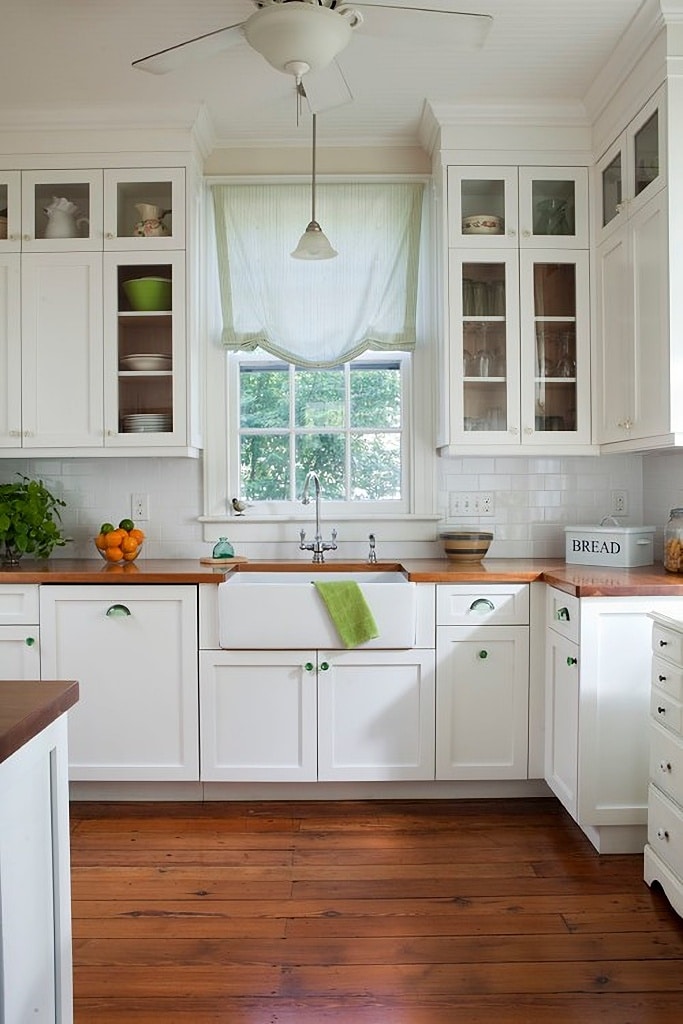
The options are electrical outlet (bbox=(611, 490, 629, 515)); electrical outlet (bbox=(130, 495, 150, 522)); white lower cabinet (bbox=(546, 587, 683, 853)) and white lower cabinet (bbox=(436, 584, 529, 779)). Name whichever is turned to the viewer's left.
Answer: white lower cabinet (bbox=(546, 587, 683, 853))

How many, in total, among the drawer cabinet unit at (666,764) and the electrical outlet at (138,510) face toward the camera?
1

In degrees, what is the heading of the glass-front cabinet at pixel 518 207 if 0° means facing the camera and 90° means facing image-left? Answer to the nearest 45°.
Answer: approximately 0°

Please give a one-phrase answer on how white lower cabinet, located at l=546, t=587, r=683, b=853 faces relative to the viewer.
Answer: facing to the left of the viewer

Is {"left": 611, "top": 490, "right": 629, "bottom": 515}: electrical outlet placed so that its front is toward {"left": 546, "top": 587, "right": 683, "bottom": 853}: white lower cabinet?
yes

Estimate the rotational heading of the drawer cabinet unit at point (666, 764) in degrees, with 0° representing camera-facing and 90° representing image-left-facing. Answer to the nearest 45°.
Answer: approximately 90°

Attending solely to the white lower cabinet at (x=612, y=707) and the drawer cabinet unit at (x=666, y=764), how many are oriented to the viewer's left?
2

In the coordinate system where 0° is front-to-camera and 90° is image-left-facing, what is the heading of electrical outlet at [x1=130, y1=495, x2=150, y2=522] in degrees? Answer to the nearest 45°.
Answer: approximately 0°
